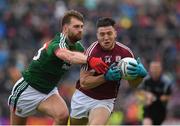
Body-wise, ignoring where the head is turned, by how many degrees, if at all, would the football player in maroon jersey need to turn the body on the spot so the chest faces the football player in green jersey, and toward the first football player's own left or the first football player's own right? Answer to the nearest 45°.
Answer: approximately 90° to the first football player's own right

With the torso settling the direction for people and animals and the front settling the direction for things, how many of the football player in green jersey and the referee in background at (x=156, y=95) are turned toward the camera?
1

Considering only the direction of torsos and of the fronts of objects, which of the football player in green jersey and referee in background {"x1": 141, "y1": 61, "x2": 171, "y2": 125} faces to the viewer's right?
the football player in green jersey

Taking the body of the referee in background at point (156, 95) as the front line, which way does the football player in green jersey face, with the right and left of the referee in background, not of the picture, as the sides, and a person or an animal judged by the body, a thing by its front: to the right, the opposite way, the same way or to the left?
to the left

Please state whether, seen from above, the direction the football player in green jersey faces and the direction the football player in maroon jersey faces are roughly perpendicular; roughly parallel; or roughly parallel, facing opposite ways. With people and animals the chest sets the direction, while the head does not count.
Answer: roughly perpendicular

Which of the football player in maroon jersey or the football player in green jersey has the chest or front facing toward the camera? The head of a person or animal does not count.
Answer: the football player in maroon jersey

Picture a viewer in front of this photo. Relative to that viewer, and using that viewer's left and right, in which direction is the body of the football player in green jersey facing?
facing to the right of the viewer

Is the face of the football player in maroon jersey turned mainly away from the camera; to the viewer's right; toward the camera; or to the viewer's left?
toward the camera

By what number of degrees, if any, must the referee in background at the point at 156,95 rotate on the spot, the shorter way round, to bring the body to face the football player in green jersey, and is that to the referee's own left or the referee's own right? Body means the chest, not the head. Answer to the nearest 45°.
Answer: approximately 45° to the referee's own right

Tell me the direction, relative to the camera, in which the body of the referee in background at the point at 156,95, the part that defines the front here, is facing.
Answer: toward the camera
